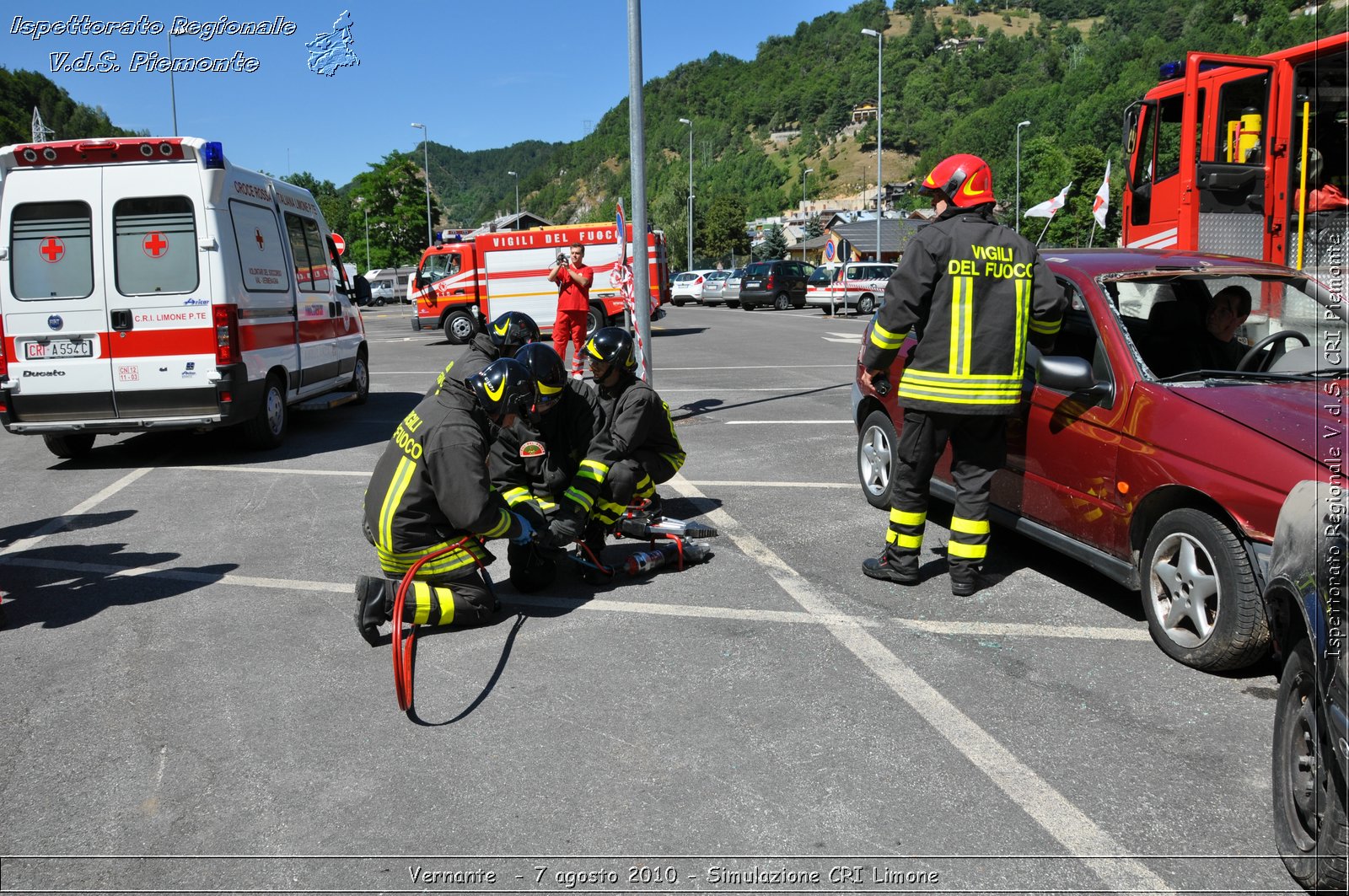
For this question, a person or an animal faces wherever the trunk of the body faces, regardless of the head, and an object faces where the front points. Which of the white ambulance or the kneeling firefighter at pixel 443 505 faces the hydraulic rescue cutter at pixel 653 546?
the kneeling firefighter

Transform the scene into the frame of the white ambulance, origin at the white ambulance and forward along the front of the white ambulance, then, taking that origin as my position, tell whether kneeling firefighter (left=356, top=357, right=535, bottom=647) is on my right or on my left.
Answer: on my right

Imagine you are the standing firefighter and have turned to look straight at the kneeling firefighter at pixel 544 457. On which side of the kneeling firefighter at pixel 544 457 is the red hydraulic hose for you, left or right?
left

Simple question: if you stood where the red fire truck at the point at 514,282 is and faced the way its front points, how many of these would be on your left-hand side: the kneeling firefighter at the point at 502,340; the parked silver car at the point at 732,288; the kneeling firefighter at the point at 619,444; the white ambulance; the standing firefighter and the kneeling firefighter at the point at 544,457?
5

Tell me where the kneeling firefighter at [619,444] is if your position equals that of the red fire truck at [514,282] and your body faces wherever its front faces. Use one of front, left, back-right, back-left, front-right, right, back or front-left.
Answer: left

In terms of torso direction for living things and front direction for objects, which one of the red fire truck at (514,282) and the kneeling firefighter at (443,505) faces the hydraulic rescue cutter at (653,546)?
the kneeling firefighter

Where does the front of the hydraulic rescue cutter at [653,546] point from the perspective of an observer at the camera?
facing to the right of the viewer

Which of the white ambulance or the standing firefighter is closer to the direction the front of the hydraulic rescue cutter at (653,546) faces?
the standing firefighter

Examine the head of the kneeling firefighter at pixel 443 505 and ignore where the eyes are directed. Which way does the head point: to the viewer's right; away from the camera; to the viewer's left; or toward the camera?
to the viewer's right

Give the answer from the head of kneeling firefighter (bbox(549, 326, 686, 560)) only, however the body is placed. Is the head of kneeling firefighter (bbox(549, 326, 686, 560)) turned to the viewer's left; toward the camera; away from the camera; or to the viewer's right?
to the viewer's left

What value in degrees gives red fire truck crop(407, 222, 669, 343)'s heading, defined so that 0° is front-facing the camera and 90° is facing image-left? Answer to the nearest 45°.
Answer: approximately 90°

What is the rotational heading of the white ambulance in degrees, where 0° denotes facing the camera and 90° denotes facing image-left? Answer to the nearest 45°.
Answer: approximately 225°

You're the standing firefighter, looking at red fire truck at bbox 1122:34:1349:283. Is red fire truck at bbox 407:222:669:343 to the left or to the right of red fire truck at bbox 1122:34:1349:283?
left
